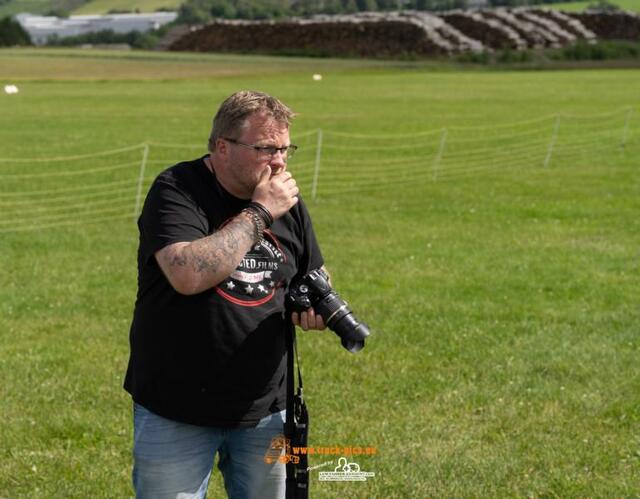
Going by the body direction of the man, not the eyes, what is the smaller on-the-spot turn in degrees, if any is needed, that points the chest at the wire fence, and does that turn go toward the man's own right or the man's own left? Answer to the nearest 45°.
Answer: approximately 135° to the man's own left

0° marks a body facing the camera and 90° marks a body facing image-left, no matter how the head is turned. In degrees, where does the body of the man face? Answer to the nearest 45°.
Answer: approximately 315°
